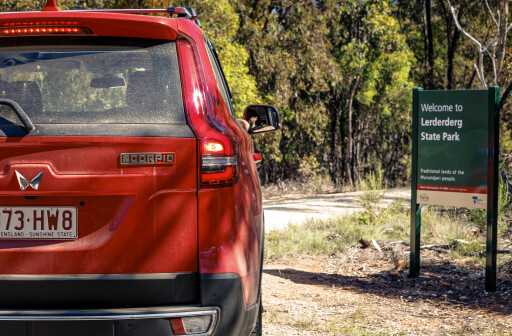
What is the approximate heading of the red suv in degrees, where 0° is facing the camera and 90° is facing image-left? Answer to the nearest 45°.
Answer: approximately 180°

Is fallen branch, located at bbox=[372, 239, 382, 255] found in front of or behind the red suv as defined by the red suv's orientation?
in front

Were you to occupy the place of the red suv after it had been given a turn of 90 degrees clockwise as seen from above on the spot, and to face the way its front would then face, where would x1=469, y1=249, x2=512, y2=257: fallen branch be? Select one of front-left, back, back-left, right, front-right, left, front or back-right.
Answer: front-left

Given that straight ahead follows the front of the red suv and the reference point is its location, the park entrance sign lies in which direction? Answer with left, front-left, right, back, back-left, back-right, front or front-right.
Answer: front-right
